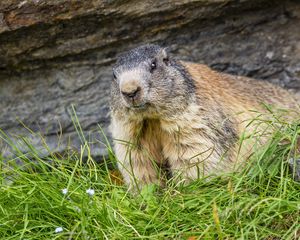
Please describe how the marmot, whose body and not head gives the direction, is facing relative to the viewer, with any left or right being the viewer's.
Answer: facing the viewer and to the left of the viewer
